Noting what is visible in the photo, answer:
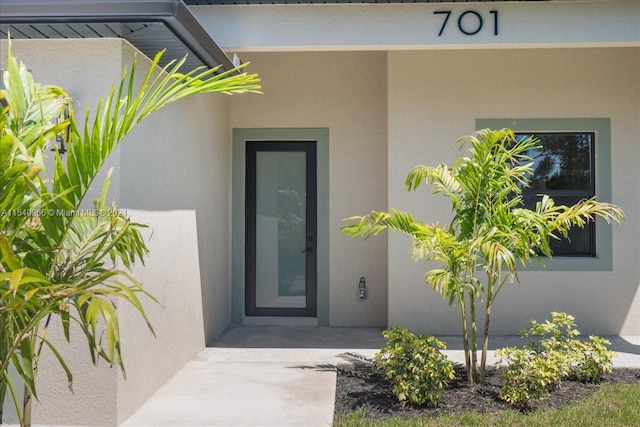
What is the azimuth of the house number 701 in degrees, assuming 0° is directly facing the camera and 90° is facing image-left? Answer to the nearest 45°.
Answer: approximately 0°

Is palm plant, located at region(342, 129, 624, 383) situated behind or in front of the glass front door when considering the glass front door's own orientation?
in front

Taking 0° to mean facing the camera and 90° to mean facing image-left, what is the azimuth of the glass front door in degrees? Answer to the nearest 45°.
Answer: approximately 0°

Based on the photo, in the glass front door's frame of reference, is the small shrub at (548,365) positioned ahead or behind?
ahead

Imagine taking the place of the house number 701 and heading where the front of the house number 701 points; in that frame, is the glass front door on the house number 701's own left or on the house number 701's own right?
on the house number 701's own right

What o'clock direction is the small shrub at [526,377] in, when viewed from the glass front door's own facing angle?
The small shrub is roughly at 11 o'clock from the glass front door.

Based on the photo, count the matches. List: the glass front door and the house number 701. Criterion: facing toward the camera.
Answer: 2
